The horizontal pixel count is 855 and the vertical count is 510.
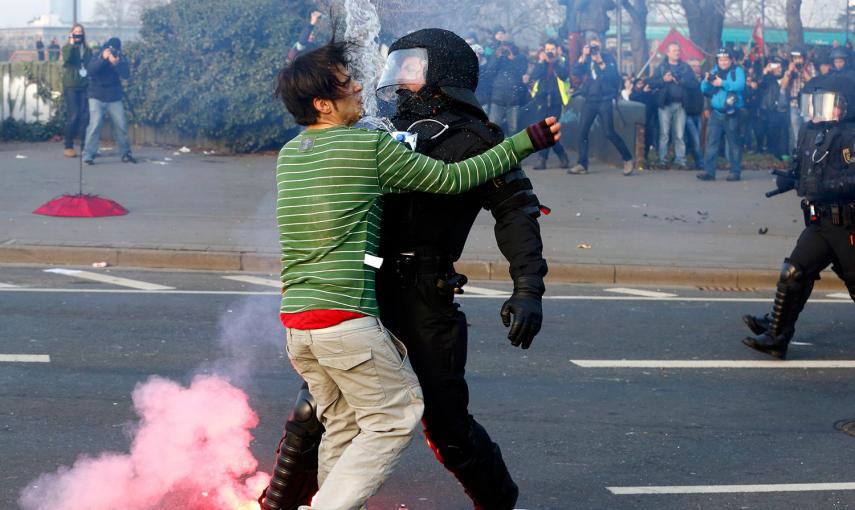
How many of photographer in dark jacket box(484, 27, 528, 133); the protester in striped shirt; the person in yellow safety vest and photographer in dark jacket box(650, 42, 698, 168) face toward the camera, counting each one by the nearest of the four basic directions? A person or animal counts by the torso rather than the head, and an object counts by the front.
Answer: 3

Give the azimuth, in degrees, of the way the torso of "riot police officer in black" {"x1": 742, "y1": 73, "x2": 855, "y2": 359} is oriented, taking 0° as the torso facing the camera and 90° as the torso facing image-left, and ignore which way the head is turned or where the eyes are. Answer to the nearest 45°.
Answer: approximately 45°

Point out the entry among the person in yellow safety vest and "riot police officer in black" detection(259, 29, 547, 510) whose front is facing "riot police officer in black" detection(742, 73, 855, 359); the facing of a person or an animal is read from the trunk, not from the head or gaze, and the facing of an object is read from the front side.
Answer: the person in yellow safety vest

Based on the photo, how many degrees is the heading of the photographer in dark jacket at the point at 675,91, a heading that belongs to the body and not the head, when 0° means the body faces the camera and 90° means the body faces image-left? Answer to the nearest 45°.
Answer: approximately 0°

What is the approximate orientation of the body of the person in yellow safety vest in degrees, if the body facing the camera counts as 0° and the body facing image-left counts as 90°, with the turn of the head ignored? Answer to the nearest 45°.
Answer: approximately 0°

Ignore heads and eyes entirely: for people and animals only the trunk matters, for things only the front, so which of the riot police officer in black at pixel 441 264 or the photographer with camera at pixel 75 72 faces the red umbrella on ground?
the photographer with camera

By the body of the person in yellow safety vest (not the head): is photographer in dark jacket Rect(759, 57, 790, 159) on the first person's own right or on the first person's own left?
on the first person's own left

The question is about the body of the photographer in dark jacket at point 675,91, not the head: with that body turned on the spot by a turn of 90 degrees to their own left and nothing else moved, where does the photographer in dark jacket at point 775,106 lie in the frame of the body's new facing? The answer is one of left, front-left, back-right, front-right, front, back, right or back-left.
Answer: front-left

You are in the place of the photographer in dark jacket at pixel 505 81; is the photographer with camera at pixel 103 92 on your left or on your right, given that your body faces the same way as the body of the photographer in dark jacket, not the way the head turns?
on your right
